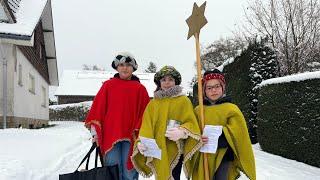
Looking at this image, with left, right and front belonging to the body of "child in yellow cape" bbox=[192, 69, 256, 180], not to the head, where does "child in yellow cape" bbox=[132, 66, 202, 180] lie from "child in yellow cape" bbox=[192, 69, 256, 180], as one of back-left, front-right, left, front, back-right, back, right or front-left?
right

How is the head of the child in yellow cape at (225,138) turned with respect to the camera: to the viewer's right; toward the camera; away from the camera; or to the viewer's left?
toward the camera

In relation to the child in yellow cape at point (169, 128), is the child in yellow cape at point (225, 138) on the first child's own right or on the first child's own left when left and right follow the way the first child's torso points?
on the first child's own left

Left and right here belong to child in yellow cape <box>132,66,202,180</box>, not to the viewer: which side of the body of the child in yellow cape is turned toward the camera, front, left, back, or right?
front

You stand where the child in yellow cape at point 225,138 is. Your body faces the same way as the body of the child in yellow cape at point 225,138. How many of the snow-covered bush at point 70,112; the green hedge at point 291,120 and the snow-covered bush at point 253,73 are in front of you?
0

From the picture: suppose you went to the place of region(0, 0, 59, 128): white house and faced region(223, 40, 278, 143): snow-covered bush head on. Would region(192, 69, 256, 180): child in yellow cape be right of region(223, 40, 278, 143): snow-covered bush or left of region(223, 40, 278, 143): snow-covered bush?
right

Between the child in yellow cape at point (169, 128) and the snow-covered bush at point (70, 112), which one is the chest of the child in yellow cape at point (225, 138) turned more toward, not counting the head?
the child in yellow cape

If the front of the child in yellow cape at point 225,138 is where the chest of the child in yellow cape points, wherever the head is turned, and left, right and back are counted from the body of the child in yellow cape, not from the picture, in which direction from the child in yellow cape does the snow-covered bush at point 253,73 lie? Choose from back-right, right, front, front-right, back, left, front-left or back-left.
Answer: back

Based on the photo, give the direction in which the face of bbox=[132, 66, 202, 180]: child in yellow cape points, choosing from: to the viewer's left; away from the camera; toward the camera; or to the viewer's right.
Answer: toward the camera

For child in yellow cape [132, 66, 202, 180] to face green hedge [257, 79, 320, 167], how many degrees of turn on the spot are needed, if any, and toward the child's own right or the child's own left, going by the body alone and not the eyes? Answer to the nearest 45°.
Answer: approximately 135° to the child's own left

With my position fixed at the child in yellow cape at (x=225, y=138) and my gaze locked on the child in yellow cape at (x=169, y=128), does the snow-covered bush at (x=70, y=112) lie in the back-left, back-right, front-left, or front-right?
front-right

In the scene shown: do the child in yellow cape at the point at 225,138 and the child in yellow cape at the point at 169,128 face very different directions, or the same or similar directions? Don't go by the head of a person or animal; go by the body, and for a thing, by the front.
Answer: same or similar directions

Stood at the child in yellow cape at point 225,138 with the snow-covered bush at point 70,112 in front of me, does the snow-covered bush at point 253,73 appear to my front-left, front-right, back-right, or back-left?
front-right

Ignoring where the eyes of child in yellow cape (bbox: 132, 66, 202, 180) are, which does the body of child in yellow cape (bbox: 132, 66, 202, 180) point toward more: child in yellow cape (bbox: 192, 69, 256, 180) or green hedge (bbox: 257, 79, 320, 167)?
the child in yellow cape

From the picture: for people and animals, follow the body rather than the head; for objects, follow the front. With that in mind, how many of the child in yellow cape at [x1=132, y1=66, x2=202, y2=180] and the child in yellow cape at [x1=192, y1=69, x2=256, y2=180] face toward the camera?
2

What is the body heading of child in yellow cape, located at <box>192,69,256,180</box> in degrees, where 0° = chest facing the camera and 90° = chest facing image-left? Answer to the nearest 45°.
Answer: approximately 0°
